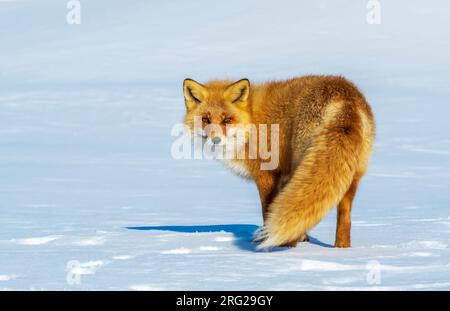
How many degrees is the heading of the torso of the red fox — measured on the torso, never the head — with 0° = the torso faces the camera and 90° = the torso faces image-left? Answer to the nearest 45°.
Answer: approximately 135°
